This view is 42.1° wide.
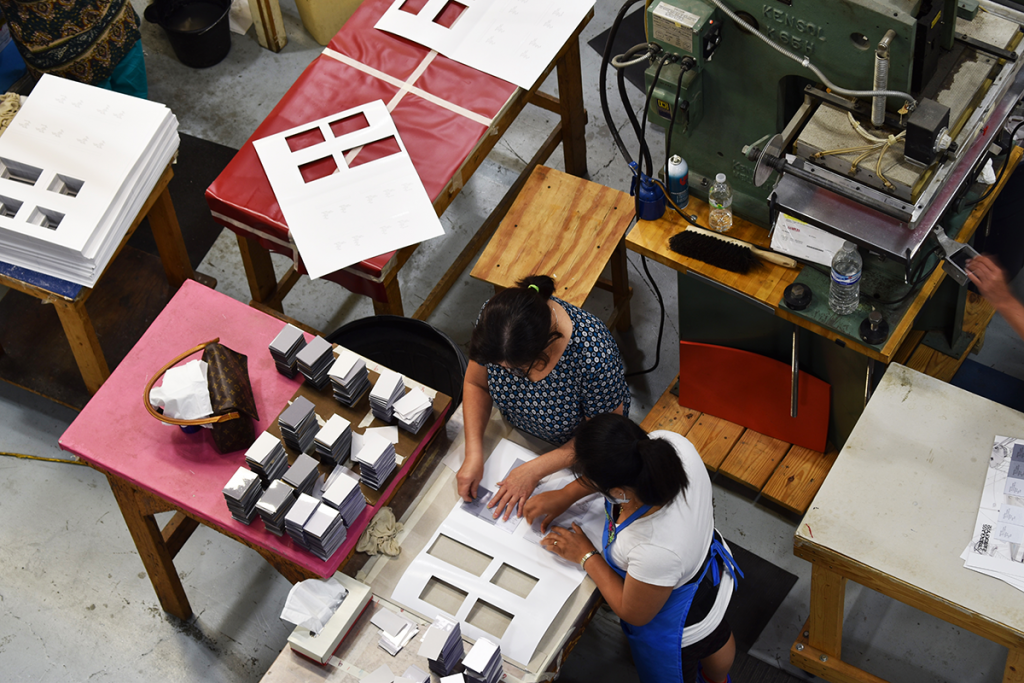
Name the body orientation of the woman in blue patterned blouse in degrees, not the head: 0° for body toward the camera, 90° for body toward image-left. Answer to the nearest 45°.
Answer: approximately 45°

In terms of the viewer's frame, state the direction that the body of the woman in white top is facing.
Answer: to the viewer's left

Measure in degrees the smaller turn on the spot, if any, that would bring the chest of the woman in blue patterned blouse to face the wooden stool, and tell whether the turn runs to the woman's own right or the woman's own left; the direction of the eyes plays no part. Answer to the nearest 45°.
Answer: approximately 135° to the woman's own right

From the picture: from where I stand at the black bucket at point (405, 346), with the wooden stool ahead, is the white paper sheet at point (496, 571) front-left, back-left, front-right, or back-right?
back-right

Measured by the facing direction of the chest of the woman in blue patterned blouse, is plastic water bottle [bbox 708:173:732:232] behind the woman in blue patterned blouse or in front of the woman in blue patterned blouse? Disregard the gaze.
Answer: behind
